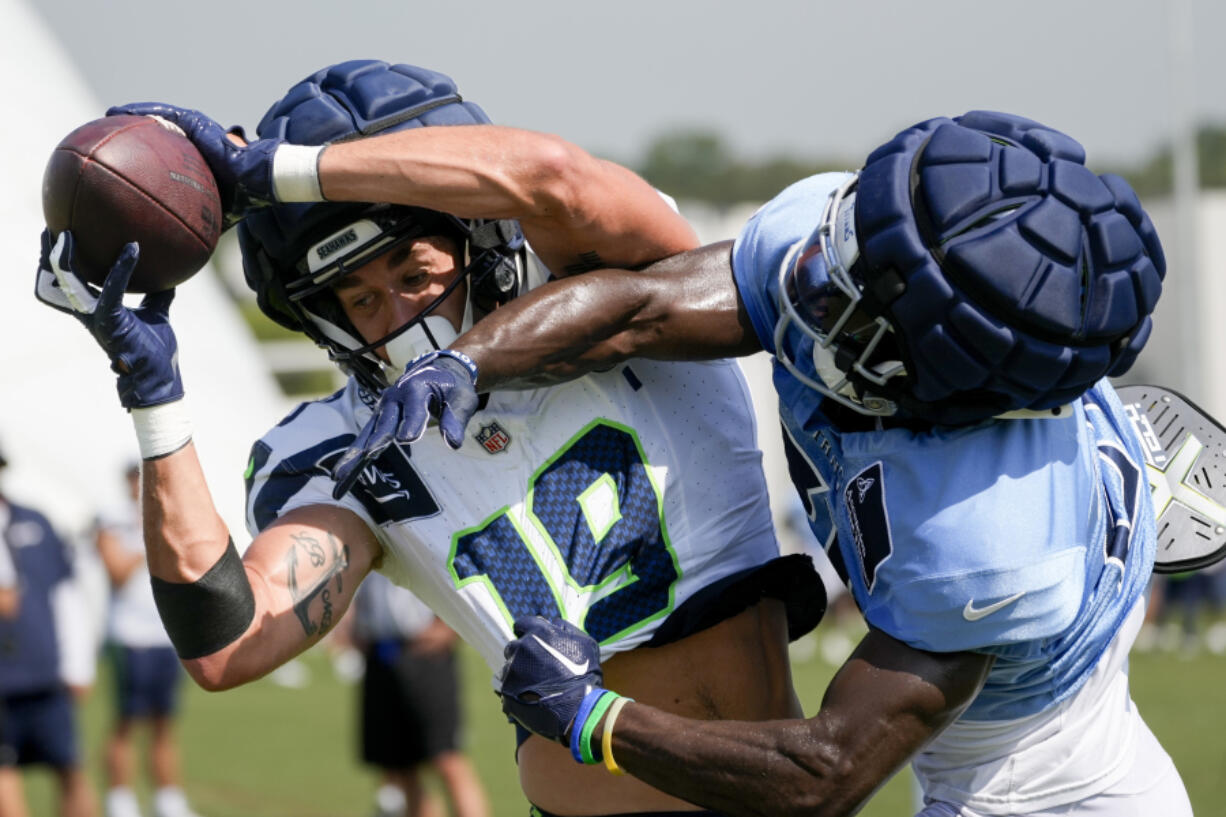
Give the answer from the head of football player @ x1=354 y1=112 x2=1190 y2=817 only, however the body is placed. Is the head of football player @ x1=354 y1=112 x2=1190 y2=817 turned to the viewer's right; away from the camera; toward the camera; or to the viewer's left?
to the viewer's left

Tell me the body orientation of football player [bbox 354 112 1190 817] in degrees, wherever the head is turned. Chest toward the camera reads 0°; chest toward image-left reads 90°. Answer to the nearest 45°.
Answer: approximately 90°

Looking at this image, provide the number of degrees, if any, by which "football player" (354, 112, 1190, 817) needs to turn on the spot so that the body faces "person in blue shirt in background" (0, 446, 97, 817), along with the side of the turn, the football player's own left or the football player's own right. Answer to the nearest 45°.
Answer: approximately 45° to the football player's own right
